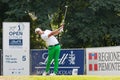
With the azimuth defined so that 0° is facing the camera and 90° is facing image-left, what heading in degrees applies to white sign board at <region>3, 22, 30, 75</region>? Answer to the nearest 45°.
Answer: approximately 0°

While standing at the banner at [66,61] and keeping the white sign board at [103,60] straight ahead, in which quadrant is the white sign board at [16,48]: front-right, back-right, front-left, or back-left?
back-right

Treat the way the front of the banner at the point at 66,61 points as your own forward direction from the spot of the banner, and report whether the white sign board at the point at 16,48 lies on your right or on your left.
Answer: on your right

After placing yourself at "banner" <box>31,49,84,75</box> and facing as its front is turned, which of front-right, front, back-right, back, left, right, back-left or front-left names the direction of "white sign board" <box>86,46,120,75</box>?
left

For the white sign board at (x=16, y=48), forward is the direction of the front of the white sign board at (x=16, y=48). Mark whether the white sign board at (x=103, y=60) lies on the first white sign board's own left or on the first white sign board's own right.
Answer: on the first white sign board's own left

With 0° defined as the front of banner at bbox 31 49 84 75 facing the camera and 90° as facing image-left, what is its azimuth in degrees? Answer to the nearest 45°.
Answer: approximately 0°

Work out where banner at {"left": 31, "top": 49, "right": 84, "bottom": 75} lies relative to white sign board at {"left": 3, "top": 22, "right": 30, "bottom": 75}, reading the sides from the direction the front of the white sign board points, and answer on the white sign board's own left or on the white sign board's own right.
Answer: on the white sign board's own left

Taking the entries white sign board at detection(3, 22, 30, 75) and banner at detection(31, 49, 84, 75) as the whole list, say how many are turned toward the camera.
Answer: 2
